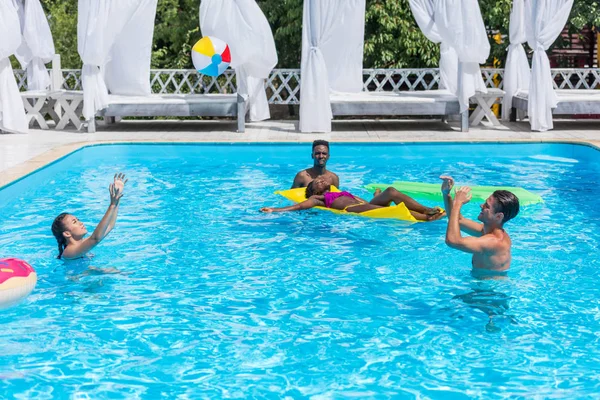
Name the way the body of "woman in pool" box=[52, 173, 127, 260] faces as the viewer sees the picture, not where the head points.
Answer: to the viewer's right

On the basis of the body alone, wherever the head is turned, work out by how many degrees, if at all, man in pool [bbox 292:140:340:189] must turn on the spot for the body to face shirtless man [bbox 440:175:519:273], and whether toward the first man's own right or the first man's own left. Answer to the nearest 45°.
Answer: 0° — they already face them

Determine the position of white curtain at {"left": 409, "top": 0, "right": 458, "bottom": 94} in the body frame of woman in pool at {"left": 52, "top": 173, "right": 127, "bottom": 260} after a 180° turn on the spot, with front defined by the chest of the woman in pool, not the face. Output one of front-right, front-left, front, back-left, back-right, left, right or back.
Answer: back-right

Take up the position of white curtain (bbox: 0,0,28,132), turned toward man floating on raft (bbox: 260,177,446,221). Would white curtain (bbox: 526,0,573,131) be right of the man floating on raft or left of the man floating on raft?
left

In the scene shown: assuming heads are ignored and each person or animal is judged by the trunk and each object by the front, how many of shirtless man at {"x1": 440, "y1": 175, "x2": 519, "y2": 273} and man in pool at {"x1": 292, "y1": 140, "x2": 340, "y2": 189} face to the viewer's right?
0

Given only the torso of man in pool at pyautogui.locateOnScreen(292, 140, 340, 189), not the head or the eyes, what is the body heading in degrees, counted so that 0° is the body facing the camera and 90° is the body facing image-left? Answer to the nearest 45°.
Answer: approximately 0°

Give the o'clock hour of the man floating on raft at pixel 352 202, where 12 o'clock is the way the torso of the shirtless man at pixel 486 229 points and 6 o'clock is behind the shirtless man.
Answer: The man floating on raft is roughly at 2 o'clock from the shirtless man.

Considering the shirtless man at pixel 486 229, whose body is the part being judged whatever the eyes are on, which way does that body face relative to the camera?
to the viewer's left

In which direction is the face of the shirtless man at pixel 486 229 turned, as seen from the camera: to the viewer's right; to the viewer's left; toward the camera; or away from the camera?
to the viewer's left

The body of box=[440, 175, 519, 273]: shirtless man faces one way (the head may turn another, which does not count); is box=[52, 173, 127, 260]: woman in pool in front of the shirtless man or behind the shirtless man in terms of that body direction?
in front

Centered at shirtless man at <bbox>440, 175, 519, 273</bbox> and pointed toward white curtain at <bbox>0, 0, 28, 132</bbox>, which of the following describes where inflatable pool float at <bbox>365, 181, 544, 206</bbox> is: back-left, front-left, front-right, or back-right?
front-right

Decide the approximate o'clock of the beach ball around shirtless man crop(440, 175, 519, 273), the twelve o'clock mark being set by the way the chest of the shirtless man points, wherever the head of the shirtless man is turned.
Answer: The beach ball is roughly at 2 o'clock from the shirtless man.

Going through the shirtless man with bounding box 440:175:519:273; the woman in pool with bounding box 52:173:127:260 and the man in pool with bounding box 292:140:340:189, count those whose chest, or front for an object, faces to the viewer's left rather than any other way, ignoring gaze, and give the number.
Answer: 1

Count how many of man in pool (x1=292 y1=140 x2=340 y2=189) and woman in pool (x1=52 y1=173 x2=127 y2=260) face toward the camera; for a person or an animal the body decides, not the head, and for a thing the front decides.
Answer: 1
